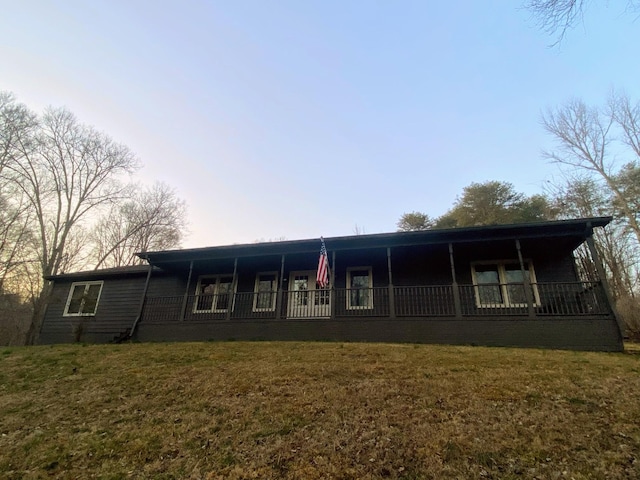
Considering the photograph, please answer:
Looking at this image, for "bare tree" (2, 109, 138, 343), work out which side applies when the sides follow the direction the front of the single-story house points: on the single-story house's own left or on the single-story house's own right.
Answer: on the single-story house's own right

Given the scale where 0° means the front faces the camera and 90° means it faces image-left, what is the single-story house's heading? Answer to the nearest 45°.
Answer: approximately 0°

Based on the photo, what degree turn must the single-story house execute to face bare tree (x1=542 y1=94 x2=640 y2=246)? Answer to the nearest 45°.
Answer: approximately 90° to its left

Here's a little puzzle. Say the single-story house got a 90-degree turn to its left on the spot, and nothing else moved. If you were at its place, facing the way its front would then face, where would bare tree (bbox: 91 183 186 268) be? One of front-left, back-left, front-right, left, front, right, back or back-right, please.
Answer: back-left

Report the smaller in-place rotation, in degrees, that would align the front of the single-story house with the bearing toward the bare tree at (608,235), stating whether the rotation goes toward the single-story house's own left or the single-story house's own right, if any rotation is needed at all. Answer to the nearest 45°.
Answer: approximately 135° to the single-story house's own left
